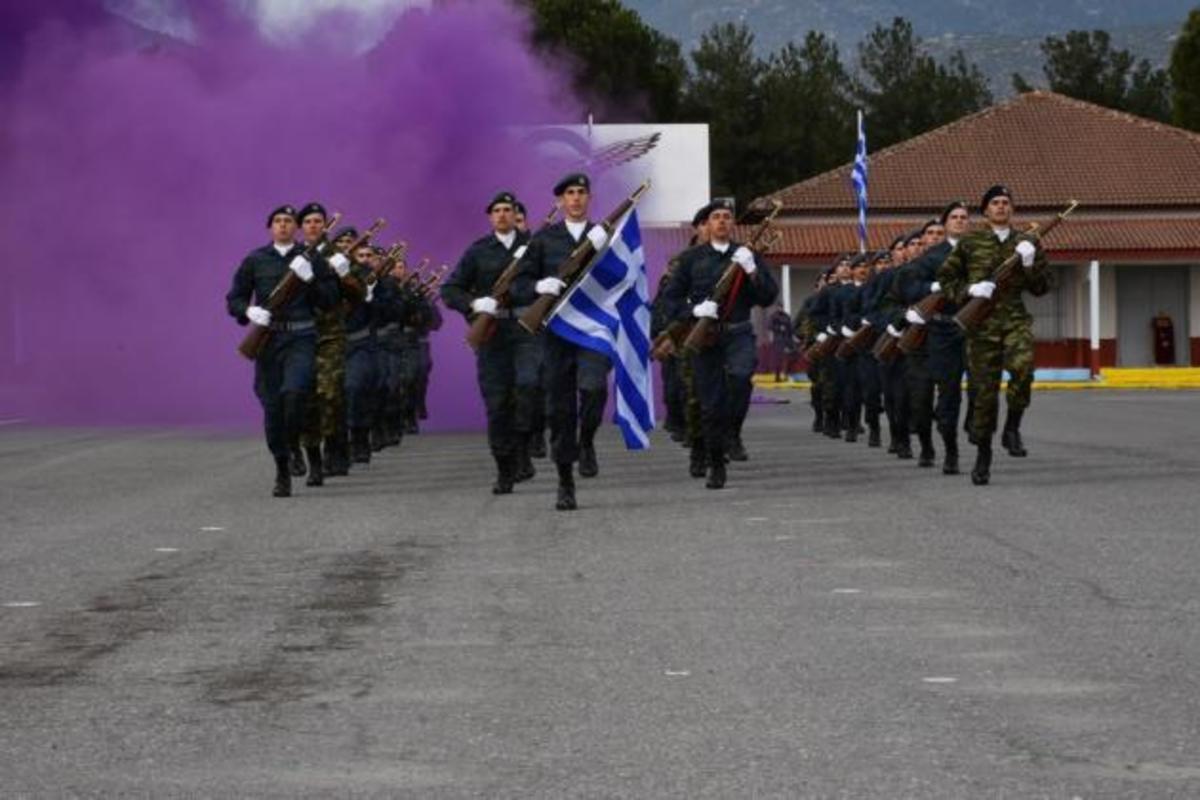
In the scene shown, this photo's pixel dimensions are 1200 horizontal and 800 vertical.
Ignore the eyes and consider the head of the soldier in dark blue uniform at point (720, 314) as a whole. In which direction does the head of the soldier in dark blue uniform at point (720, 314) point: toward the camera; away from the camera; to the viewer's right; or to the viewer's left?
toward the camera

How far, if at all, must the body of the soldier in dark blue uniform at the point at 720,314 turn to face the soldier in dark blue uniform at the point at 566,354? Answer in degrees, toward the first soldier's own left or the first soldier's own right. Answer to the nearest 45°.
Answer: approximately 45° to the first soldier's own right

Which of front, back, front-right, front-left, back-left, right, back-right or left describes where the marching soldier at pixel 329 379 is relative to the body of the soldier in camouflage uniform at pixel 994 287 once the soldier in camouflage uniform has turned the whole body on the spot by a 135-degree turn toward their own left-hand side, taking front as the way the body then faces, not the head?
back-left

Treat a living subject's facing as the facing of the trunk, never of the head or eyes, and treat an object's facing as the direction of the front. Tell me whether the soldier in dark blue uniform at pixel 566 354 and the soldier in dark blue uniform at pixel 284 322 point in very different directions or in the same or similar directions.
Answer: same or similar directions

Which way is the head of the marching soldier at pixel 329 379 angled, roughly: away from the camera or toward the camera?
toward the camera

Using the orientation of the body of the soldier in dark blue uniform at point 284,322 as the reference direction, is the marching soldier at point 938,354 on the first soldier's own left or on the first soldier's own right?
on the first soldier's own left

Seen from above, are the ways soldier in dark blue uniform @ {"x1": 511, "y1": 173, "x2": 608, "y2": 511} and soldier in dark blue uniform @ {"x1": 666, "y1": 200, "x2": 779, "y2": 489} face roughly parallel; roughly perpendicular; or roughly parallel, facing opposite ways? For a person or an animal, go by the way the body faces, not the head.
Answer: roughly parallel

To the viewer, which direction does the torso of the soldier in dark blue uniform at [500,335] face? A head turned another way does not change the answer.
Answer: toward the camera

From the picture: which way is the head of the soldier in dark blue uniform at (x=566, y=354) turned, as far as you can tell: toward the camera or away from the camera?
toward the camera

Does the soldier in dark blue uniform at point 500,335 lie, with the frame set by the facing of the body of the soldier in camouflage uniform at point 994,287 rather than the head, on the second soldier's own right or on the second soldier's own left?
on the second soldier's own right

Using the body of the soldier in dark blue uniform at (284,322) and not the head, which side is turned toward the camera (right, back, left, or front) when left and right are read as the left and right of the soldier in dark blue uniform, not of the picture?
front

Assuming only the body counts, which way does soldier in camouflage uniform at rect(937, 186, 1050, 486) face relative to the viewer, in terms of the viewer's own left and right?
facing the viewer

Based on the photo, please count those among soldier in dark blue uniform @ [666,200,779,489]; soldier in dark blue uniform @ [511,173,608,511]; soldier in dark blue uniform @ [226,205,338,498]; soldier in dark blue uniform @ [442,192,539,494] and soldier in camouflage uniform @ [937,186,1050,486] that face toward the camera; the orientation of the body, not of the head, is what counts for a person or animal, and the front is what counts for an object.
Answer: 5
